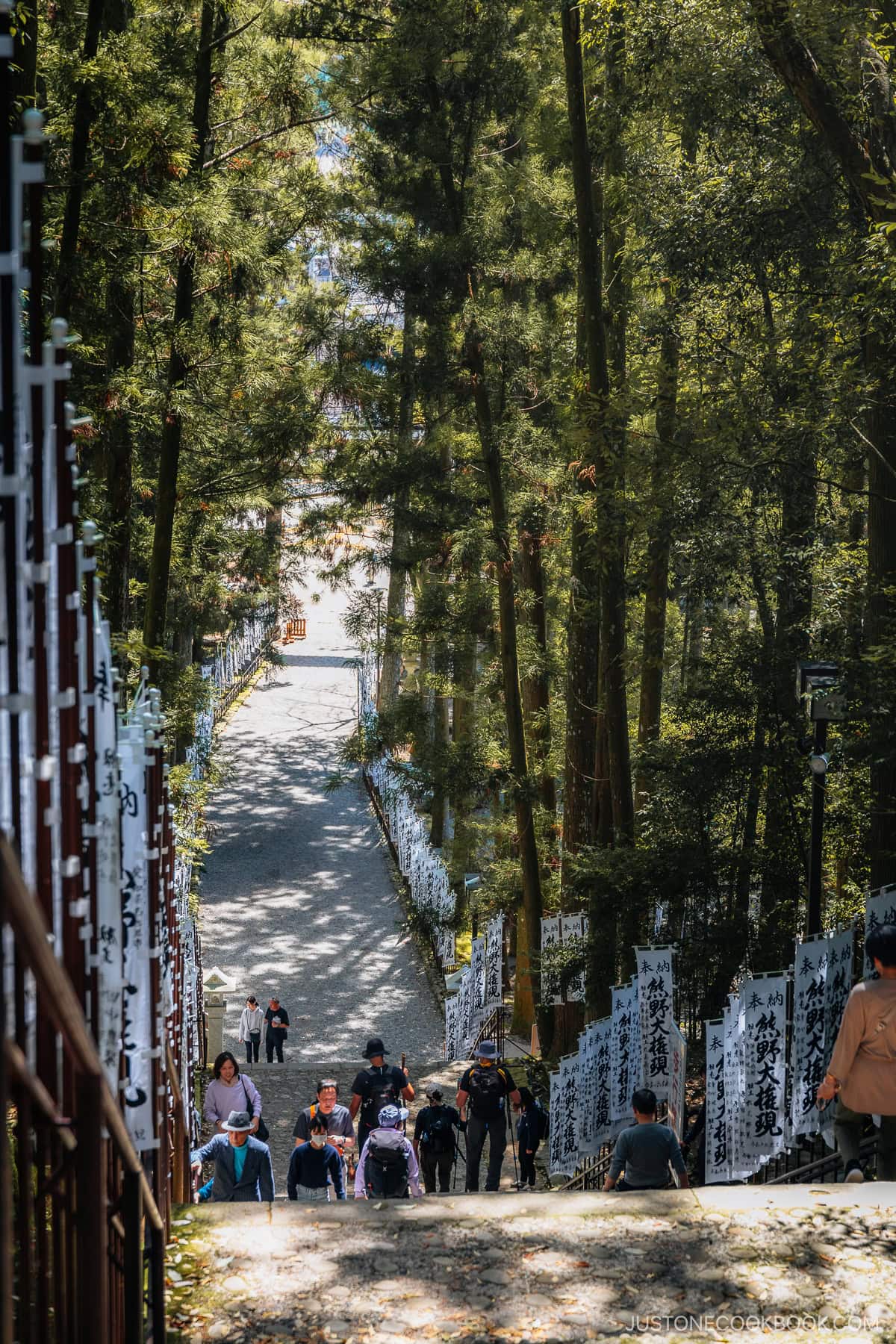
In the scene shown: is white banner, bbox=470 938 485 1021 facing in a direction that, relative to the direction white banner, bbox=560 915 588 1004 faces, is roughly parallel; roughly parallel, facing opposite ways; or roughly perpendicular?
roughly parallel

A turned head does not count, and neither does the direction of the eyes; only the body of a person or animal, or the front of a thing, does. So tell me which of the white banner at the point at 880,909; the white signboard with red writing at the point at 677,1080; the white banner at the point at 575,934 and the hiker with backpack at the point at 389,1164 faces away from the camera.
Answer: the hiker with backpack

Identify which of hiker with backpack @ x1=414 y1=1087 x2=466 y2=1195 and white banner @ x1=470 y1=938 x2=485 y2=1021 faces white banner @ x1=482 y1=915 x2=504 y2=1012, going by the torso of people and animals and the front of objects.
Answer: the hiker with backpack

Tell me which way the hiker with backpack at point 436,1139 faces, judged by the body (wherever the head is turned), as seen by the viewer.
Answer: away from the camera

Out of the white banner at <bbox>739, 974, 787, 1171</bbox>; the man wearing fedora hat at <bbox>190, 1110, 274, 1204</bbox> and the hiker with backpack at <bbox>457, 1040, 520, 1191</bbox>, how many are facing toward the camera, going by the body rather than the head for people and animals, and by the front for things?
2

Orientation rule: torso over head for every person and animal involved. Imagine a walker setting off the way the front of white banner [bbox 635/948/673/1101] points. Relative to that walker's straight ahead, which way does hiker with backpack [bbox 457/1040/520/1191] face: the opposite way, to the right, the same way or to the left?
the opposite way

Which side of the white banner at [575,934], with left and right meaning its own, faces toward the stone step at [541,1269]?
front

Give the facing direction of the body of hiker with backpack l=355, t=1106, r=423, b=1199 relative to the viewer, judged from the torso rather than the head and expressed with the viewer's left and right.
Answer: facing away from the viewer

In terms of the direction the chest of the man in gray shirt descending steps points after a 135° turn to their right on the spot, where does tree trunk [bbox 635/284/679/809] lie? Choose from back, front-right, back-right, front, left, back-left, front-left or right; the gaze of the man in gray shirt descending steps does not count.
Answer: back-left

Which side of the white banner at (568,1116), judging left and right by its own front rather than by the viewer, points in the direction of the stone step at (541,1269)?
front

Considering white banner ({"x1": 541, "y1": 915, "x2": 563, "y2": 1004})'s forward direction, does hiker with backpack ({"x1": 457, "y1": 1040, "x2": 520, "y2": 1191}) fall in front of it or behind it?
in front

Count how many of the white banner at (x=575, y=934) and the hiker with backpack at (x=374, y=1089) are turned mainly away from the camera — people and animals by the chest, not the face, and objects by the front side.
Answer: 1

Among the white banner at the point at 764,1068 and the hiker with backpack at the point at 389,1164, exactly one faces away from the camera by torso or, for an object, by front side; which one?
the hiker with backpack

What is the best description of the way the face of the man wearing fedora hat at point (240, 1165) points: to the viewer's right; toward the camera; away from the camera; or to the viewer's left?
toward the camera

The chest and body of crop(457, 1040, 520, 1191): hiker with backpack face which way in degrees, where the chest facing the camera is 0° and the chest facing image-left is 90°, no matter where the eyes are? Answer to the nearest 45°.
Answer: approximately 180°

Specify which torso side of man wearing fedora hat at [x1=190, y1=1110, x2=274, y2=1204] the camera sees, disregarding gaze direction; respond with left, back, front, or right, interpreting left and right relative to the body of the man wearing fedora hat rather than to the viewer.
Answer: front

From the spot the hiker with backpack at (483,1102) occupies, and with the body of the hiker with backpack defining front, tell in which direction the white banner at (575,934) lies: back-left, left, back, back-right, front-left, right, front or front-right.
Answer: front
